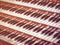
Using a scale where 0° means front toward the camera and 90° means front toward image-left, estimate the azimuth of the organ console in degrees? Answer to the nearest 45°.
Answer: approximately 45°
